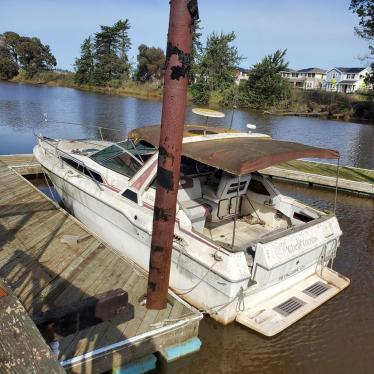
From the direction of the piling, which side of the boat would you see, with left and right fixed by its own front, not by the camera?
left

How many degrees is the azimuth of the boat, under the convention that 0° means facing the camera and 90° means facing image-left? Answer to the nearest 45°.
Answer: approximately 135°
